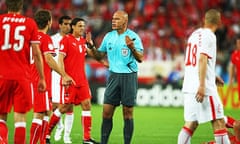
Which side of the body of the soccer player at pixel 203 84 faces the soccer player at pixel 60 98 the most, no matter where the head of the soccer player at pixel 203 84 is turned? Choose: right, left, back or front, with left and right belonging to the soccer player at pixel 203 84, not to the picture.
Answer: left

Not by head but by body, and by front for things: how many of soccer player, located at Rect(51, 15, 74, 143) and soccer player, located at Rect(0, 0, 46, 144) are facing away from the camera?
1

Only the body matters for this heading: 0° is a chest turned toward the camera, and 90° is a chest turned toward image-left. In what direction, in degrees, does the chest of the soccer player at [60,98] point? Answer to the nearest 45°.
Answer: approximately 315°

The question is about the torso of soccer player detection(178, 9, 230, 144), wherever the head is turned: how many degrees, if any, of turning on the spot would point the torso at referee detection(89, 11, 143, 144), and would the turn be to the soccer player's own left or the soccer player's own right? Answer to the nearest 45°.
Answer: approximately 90° to the soccer player's own left

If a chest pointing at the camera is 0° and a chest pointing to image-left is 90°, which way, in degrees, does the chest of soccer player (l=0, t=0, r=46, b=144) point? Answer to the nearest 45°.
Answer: approximately 180°

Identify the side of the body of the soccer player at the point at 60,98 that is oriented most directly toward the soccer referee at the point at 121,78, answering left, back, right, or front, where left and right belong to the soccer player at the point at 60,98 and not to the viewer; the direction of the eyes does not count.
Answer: front

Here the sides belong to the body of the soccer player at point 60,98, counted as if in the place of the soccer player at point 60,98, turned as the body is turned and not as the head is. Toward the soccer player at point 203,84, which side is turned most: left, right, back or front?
front

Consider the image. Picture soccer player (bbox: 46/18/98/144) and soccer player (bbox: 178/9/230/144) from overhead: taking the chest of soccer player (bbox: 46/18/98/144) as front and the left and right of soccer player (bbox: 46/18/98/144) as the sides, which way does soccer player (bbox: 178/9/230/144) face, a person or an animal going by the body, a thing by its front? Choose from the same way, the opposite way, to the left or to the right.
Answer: to the left

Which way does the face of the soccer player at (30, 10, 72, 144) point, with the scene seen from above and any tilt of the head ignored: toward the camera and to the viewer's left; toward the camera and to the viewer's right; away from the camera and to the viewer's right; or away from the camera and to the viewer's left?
away from the camera and to the viewer's right

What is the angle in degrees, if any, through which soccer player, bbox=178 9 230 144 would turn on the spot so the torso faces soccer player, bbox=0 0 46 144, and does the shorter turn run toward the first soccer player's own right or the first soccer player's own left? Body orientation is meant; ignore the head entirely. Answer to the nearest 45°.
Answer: approximately 135° to the first soccer player's own left

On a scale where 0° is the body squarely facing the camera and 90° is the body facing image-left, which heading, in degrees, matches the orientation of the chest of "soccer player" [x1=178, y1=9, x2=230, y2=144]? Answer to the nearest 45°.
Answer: approximately 225°
